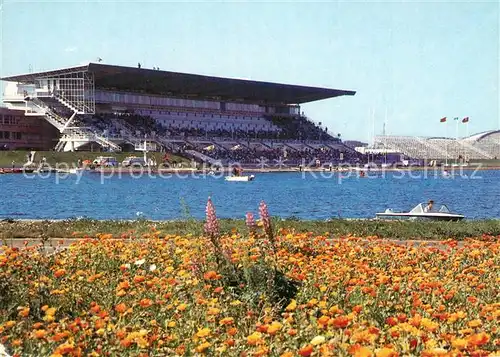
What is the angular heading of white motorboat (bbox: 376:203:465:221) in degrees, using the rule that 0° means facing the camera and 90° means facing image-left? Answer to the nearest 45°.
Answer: approximately 90°
